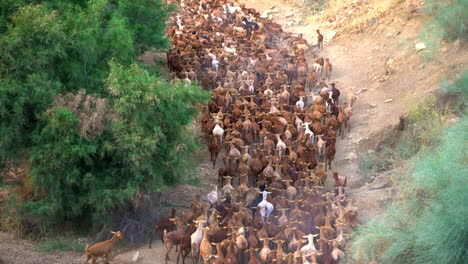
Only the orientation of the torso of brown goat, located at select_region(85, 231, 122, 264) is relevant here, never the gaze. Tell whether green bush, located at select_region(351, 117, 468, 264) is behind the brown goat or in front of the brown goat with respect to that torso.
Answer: in front

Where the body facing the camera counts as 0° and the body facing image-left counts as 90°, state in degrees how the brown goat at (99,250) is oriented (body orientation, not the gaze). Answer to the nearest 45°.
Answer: approximately 270°
